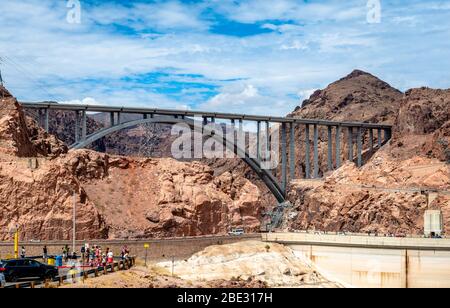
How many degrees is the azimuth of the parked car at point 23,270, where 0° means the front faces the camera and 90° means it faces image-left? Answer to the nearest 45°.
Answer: approximately 270°
